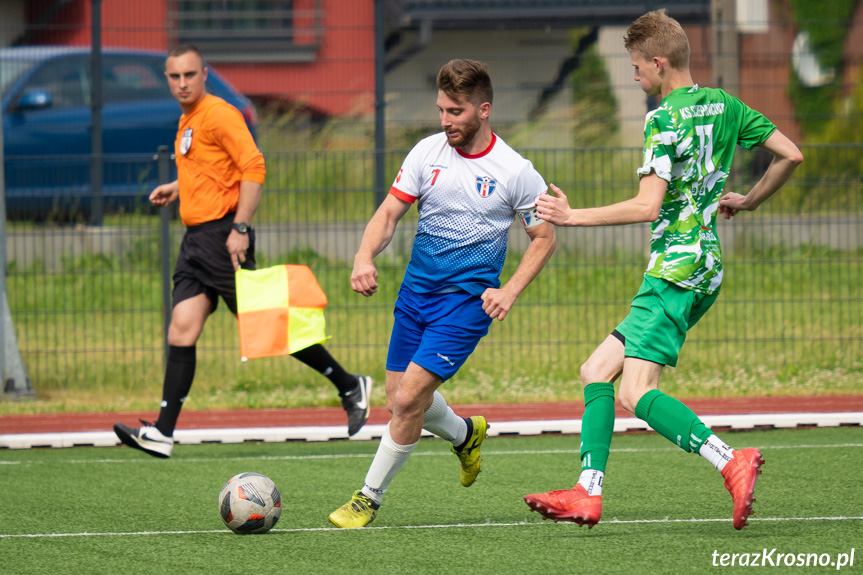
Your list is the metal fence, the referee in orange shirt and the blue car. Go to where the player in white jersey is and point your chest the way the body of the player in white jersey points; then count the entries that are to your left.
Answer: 0

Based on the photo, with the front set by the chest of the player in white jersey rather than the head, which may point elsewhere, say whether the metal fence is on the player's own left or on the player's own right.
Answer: on the player's own right

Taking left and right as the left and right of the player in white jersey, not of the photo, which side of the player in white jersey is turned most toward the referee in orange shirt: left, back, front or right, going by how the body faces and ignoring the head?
right

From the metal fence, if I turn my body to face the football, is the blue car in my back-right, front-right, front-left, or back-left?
back-right

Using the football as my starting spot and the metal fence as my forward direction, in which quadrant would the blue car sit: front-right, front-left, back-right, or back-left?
front-left

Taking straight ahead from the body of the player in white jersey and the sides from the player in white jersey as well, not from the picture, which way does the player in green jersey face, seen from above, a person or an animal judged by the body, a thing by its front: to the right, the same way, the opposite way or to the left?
to the right

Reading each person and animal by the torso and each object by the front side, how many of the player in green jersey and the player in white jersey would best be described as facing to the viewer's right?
0

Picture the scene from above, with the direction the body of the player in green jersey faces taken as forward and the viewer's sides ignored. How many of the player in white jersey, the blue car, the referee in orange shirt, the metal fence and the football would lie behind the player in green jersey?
0

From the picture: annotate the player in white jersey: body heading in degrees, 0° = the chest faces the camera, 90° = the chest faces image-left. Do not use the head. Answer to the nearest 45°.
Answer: approximately 45°

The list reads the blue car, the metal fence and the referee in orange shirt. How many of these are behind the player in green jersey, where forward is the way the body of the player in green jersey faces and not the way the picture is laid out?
0

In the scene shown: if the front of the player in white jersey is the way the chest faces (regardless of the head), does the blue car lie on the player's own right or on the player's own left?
on the player's own right

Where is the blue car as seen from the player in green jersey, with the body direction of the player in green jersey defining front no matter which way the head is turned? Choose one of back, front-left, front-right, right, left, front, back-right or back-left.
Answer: front

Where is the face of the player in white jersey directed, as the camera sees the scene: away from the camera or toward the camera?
toward the camera

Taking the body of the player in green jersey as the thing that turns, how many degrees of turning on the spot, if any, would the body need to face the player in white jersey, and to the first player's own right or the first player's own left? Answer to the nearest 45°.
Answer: approximately 45° to the first player's own left

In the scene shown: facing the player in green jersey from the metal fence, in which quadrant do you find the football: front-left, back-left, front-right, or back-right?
front-right

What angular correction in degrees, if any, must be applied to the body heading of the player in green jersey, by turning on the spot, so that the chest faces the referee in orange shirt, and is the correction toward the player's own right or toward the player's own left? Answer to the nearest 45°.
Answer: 0° — they already face them

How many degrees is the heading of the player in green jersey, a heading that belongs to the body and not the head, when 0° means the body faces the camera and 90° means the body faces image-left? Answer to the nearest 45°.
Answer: approximately 135°
